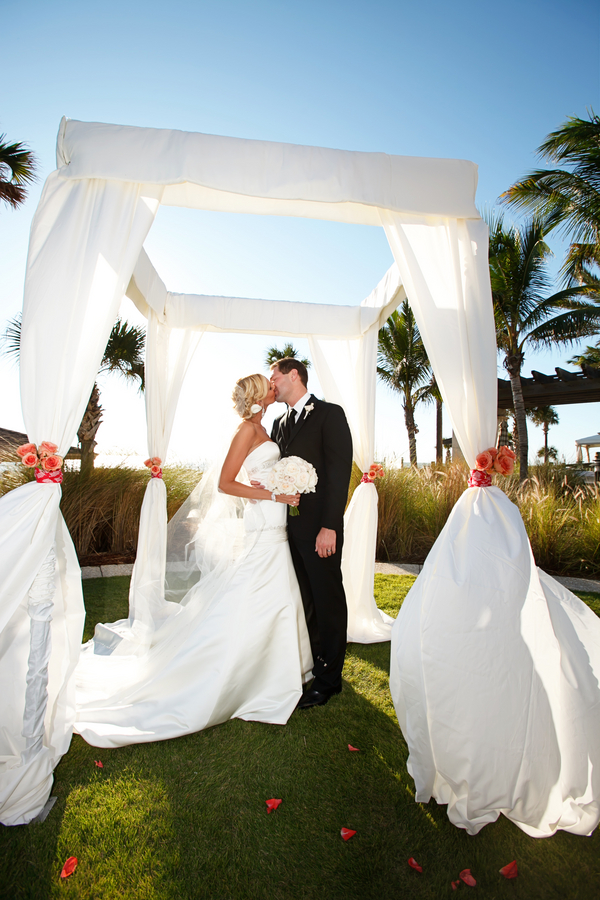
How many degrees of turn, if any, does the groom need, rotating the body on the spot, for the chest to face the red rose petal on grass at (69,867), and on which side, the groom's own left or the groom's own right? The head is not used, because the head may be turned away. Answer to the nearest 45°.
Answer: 0° — they already face it

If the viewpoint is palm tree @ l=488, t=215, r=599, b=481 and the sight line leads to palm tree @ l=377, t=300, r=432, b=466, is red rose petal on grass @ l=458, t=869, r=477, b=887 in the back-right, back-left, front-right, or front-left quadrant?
back-left

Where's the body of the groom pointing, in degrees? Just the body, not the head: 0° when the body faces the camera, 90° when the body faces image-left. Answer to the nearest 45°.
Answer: approximately 45°

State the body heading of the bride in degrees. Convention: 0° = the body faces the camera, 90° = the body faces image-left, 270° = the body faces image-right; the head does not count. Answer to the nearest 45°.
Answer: approximately 270°

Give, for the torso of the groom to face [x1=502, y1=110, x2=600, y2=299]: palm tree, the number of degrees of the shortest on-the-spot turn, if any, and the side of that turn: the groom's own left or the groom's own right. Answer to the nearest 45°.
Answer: approximately 180°

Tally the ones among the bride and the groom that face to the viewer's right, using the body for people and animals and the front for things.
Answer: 1

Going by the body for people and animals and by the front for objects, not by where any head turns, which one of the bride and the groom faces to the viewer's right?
the bride

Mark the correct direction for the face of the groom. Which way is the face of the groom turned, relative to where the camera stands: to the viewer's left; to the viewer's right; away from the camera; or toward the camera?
to the viewer's left

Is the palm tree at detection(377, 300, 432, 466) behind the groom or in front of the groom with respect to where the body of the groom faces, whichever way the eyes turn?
behind
